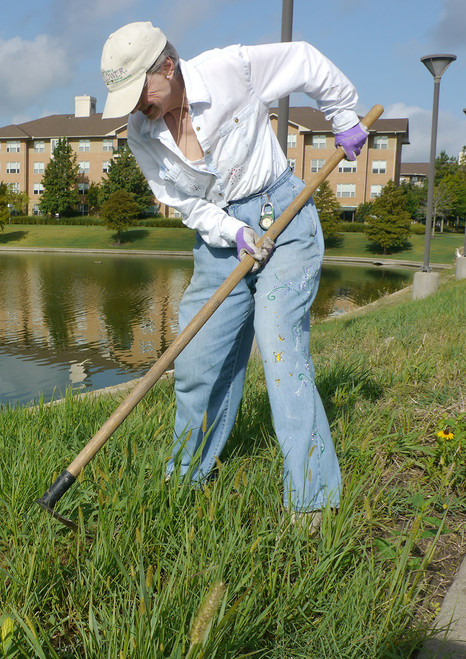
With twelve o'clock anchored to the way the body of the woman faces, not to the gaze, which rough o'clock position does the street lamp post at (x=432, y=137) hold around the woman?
The street lamp post is roughly at 5 o'clock from the woman.

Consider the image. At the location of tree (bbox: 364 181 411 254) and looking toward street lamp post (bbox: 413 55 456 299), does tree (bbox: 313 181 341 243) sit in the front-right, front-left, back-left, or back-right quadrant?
back-right

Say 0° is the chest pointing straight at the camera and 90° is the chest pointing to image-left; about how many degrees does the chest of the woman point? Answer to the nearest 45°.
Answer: approximately 45°

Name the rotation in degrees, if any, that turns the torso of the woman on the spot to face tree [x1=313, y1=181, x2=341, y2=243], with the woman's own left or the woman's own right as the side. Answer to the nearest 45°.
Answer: approximately 135° to the woman's own right

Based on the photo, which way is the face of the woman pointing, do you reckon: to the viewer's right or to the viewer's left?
to the viewer's left
